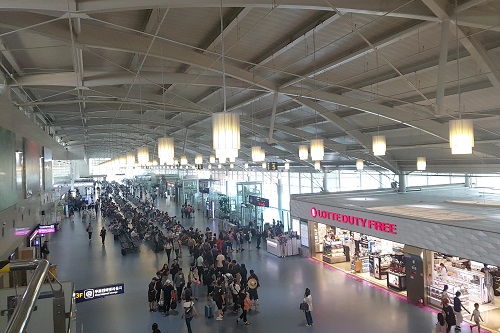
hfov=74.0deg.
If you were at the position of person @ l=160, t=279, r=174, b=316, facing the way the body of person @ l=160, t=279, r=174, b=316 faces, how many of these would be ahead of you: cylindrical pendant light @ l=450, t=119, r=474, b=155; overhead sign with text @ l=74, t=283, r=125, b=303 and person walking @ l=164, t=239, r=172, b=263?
1

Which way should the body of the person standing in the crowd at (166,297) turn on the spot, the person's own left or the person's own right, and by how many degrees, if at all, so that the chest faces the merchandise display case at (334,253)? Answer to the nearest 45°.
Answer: approximately 45° to the person's own right

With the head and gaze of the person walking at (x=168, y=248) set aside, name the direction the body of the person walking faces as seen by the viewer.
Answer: away from the camera

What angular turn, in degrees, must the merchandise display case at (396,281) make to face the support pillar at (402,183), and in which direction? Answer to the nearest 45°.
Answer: approximately 135° to its right

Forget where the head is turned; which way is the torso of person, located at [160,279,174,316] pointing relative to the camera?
away from the camera

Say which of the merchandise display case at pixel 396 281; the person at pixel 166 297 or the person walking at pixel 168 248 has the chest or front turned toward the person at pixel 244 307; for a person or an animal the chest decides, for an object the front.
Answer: the merchandise display case
